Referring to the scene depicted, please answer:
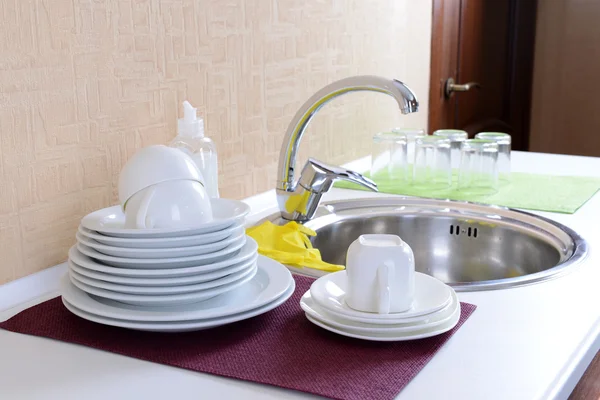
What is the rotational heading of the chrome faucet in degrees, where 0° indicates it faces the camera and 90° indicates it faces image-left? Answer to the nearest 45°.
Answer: approximately 270°

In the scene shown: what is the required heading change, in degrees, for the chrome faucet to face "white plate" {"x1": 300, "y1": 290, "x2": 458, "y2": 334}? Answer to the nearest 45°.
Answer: approximately 90° to its right

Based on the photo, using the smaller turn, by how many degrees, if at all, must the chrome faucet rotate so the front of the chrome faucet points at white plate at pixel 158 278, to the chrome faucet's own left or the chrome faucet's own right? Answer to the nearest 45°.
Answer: approximately 90° to the chrome faucet's own right

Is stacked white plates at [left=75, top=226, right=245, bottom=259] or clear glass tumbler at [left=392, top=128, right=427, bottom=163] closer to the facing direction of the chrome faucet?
the clear glass tumbler

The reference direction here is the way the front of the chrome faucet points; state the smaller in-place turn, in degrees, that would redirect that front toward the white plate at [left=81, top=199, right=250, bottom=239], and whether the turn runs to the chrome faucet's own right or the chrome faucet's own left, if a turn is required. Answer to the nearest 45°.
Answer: approximately 90° to the chrome faucet's own right

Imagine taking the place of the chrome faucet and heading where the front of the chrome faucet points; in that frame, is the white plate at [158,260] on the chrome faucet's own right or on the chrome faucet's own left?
on the chrome faucet's own right

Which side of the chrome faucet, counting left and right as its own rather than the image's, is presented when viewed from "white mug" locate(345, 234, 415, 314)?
right

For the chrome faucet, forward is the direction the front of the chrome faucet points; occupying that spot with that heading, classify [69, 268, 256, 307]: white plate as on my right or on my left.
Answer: on my right

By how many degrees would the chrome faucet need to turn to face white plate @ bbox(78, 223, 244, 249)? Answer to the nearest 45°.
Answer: approximately 90° to its right

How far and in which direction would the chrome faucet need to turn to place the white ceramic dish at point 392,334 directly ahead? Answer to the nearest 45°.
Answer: approximately 90° to its right

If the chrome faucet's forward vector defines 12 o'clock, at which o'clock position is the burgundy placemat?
The burgundy placemat is roughly at 3 o'clock from the chrome faucet.

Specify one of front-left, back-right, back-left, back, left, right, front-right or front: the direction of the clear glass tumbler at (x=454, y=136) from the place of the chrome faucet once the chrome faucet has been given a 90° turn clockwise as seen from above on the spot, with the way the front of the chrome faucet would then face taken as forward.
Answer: back-left
